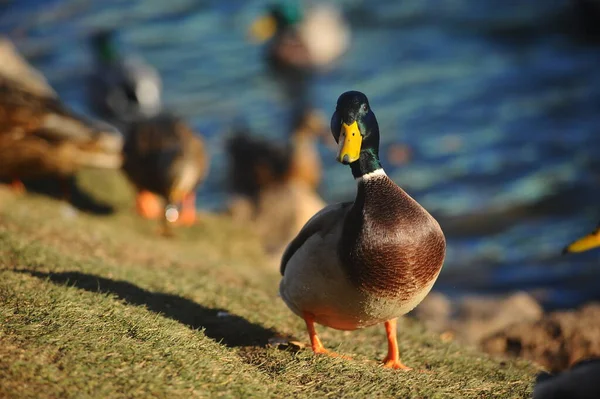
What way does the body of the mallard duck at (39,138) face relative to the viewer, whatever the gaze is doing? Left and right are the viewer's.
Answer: facing to the left of the viewer

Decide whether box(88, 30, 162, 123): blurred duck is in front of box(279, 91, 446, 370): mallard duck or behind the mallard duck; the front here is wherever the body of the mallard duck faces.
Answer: behind

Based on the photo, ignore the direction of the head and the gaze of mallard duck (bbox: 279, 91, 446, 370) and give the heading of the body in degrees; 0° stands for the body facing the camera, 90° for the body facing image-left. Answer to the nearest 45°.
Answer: approximately 315°

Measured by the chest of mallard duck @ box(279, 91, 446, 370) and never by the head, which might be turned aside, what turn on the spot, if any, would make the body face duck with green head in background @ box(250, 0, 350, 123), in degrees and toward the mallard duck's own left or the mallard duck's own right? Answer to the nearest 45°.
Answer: approximately 135° to the mallard duck's own left

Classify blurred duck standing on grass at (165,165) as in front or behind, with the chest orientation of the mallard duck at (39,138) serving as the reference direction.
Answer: behind

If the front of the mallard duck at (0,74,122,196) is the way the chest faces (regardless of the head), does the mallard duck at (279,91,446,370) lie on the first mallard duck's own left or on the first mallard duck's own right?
on the first mallard duck's own left

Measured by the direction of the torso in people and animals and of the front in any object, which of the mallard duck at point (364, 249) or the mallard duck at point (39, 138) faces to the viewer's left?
the mallard duck at point (39, 138)

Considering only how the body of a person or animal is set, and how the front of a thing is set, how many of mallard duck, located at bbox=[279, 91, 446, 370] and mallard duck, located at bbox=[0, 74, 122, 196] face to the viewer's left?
1

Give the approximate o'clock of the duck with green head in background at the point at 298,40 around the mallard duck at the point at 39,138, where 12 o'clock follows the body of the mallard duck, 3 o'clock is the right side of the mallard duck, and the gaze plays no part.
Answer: The duck with green head in background is roughly at 4 o'clock from the mallard duck.
